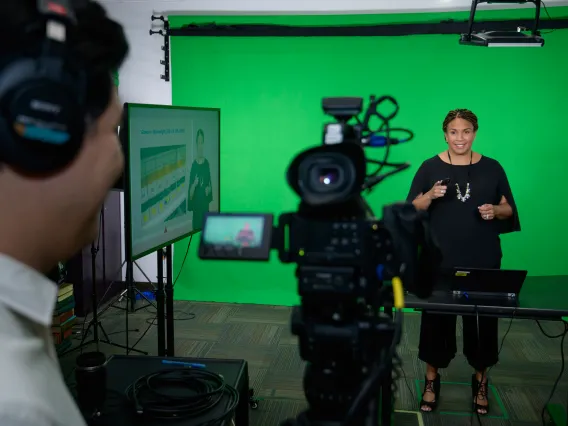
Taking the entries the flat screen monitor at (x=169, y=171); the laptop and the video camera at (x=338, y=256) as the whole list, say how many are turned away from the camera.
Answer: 2

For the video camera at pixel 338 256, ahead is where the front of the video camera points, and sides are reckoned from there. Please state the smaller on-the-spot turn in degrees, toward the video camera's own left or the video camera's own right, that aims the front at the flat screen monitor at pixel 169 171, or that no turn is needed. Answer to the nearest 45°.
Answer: approximately 45° to the video camera's own left

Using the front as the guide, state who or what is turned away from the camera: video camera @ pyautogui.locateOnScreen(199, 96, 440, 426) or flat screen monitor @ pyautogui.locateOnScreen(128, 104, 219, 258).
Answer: the video camera

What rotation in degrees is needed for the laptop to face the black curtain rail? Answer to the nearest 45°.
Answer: approximately 45° to its left

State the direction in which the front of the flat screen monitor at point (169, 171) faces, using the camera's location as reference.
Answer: facing the viewer and to the right of the viewer

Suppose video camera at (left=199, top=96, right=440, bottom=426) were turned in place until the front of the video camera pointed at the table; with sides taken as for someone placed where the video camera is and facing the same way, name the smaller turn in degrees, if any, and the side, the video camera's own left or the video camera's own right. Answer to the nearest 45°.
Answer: approximately 45° to the video camera's own right

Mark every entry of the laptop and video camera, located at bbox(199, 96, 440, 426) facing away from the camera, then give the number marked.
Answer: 2

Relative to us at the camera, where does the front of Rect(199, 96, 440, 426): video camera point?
facing away from the viewer

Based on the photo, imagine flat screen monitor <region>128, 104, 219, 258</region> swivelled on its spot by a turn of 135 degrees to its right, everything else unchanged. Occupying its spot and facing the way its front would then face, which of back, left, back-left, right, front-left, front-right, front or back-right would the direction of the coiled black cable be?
left

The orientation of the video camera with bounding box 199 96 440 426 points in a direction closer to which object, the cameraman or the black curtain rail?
the black curtain rail

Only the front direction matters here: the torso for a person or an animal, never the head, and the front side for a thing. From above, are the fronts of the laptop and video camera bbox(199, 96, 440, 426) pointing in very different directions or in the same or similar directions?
same or similar directions

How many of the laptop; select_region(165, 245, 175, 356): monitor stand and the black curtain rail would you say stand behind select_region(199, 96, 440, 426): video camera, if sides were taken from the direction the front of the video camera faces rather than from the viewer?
0

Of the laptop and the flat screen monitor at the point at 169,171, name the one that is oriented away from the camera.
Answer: the laptop

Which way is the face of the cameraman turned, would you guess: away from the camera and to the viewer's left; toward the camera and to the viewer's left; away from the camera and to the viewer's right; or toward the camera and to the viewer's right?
away from the camera and to the viewer's right

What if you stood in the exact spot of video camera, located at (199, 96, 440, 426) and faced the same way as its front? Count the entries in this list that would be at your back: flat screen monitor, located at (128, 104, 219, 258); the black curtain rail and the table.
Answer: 0

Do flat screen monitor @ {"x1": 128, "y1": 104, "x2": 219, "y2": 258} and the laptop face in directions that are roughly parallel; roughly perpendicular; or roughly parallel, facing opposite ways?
roughly perpendicular

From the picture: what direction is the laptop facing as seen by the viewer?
away from the camera

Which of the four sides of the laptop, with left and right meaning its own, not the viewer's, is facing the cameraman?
back

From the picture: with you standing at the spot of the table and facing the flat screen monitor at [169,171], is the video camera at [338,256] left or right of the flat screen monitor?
left

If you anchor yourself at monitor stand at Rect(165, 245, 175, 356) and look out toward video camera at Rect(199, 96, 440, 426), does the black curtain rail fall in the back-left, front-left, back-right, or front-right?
back-left

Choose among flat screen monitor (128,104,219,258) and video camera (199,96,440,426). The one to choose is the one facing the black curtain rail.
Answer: the video camera

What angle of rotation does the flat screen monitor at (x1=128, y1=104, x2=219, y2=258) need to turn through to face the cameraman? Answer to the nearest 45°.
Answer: approximately 45° to its right
